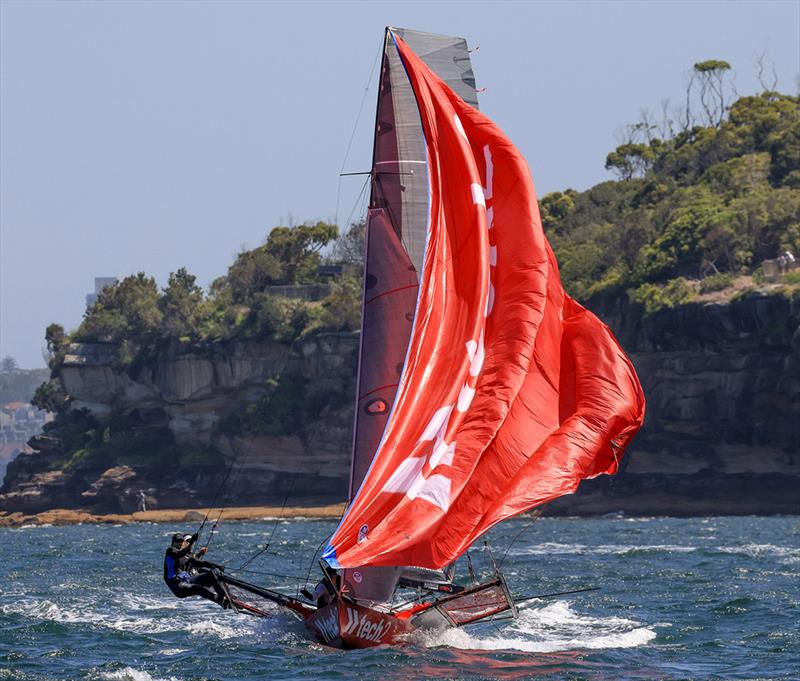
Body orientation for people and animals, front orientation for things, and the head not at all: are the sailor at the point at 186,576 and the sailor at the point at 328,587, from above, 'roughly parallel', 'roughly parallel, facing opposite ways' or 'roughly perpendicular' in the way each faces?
roughly parallel

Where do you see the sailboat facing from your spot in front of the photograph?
facing the viewer

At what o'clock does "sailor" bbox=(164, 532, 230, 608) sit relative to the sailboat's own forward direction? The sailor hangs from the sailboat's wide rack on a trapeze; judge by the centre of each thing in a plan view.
The sailor is roughly at 3 o'clock from the sailboat.
